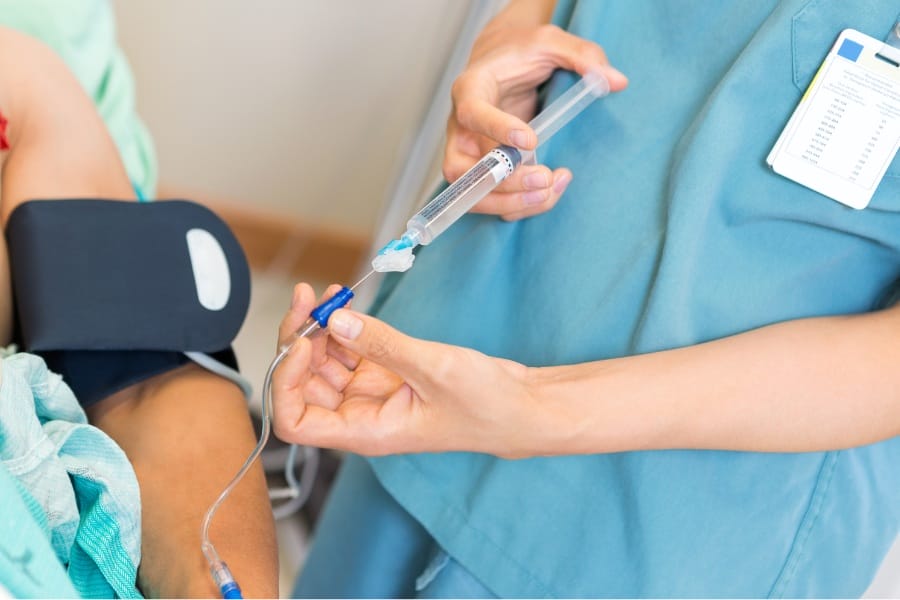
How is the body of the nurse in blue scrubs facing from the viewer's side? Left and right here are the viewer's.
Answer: facing the viewer and to the left of the viewer
